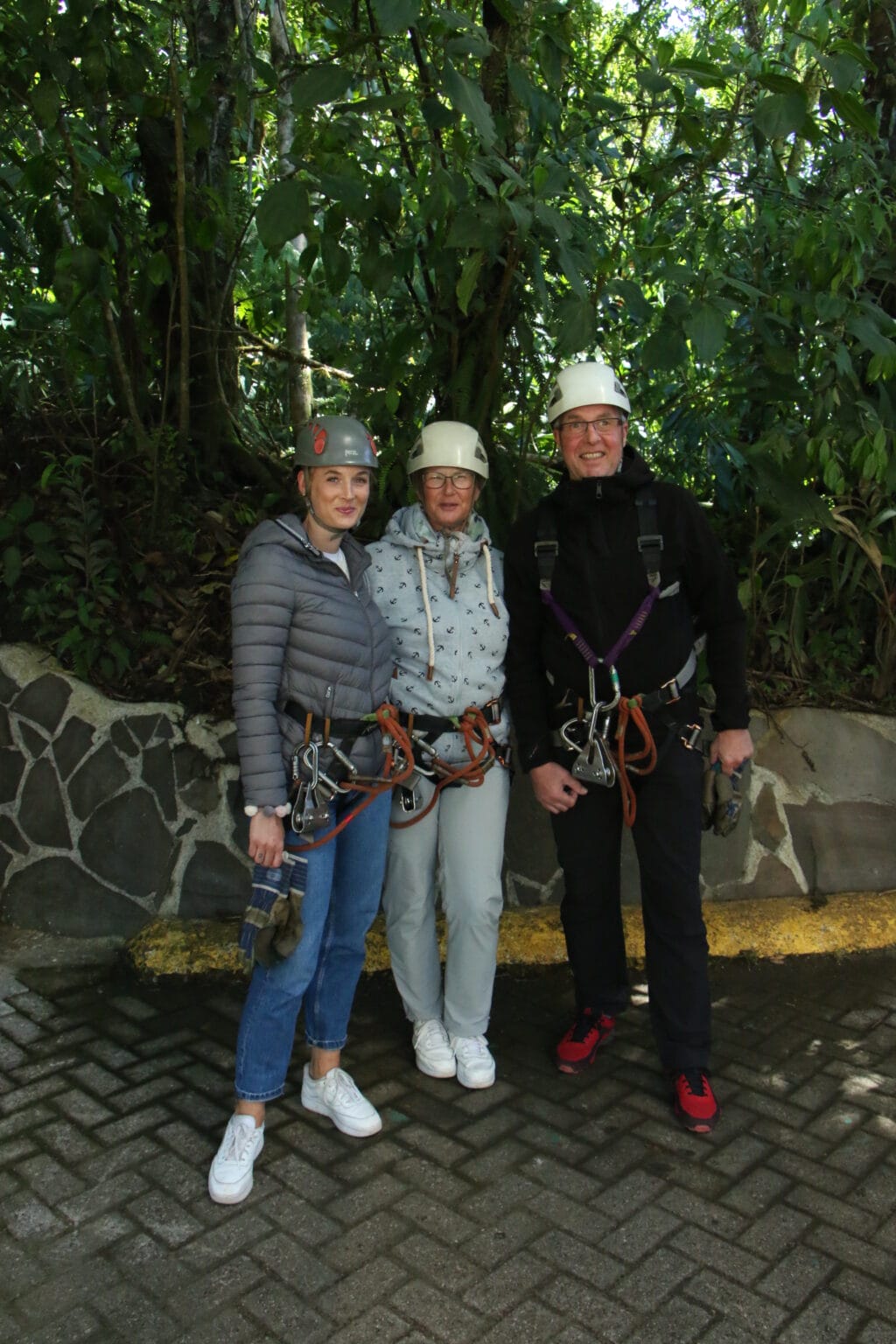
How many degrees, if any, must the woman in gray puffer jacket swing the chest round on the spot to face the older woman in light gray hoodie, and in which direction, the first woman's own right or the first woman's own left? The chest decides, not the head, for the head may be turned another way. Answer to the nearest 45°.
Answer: approximately 90° to the first woman's own left

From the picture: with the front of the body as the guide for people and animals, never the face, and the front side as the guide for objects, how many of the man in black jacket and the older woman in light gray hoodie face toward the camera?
2

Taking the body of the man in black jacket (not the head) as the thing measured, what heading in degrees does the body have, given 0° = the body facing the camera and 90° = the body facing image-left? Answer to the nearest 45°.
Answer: approximately 0°

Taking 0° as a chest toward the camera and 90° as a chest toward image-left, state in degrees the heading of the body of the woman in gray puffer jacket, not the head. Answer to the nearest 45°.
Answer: approximately 315°
